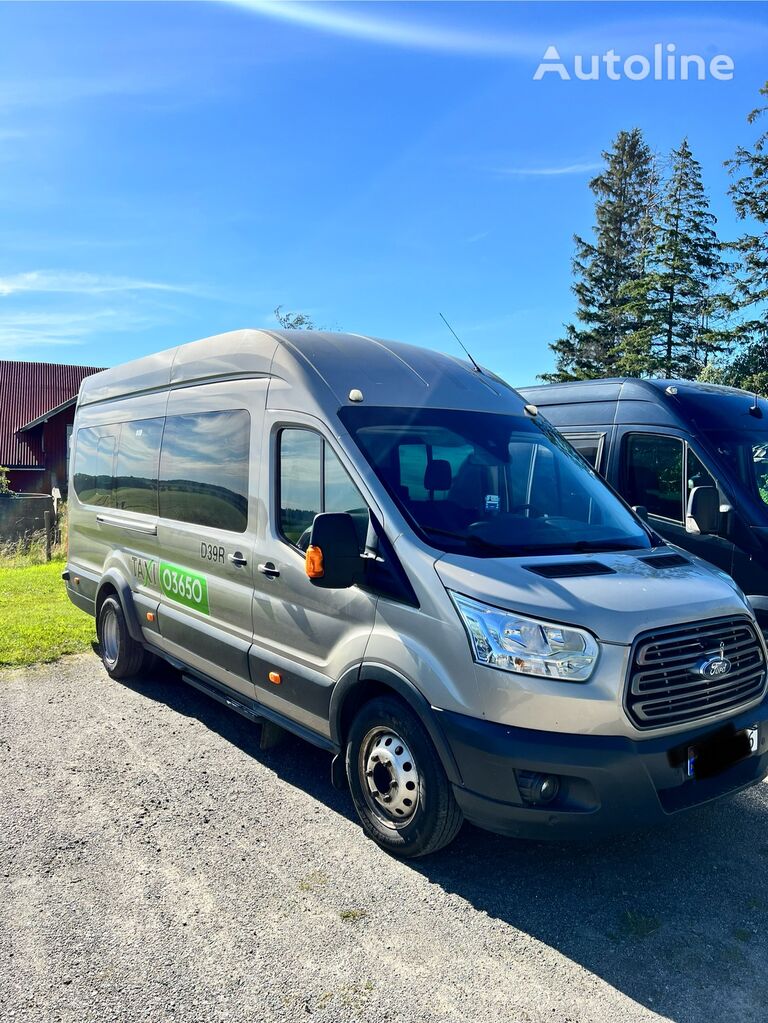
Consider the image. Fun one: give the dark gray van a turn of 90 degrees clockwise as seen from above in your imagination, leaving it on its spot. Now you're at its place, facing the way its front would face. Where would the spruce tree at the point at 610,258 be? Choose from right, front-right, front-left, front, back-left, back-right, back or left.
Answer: back-right

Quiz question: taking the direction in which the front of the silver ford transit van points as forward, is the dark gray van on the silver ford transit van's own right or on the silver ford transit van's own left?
on the silver ford transit van's own left

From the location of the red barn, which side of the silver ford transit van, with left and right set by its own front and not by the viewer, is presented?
back

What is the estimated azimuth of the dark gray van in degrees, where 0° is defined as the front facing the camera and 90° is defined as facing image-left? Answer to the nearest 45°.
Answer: approximately 315°

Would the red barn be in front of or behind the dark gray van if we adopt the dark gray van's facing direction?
behind

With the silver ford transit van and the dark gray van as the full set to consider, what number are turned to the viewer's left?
0

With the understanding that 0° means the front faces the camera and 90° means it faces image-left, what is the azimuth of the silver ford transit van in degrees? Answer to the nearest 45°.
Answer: approximately 315°

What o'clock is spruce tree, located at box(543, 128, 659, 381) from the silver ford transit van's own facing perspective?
The spruce tree is roughly at 8 o'clock from the silver ford transit van.

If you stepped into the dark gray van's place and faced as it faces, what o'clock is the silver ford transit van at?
The silver ford transit van is roughly at 2 o'clock from the dark gray van.

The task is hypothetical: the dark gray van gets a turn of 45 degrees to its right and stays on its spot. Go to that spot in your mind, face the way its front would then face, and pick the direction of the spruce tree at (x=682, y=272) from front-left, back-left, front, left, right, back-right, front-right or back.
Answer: back

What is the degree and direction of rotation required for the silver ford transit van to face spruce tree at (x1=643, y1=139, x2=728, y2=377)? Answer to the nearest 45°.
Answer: approximately 135° to its left
